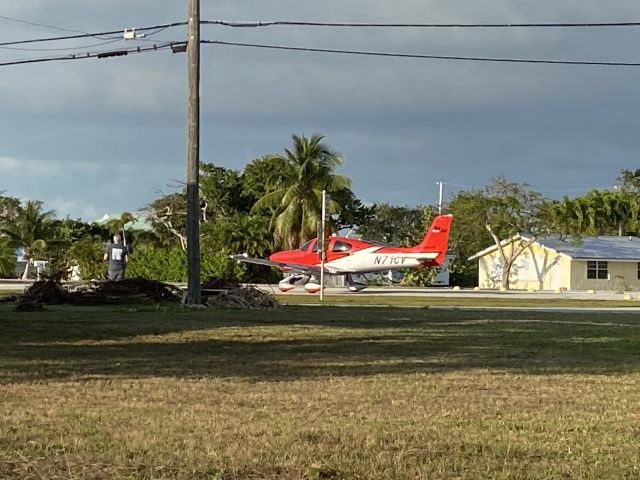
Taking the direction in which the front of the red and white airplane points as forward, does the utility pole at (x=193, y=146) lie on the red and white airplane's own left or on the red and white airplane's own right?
on the red and white airplane's own left

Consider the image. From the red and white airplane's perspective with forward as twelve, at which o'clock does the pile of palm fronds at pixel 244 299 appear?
The pile of palm fronds is roughly at 8 o'clock from the red and white airplane.

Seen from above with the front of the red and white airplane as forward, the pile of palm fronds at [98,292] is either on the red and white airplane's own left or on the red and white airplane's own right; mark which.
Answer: on the red and white airplane's own left

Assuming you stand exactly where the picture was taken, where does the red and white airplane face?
facing away from the viewer and to the left of the viewer
